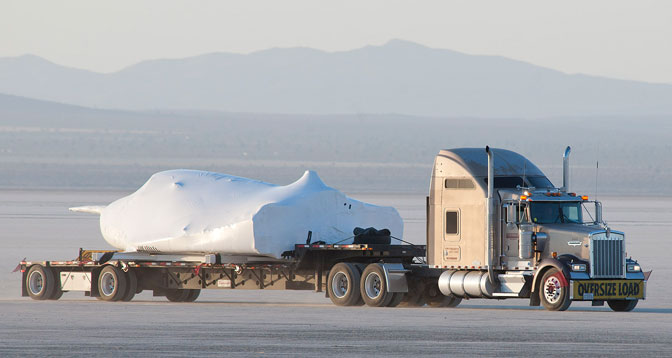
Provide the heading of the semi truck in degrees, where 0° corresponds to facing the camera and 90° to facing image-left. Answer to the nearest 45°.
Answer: approximately 315°
